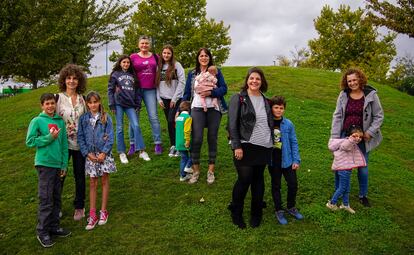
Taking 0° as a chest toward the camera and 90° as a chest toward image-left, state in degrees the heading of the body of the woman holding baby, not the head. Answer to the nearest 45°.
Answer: approximately 0°

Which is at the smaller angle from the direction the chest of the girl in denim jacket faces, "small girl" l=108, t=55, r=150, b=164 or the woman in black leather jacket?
the woman in black leather jacket

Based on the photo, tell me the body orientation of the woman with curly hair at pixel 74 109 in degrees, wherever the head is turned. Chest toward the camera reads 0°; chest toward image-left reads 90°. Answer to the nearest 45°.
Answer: approximately 0°

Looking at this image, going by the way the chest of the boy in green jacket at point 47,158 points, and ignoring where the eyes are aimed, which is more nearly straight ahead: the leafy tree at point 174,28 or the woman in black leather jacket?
the woman in black leather jacket

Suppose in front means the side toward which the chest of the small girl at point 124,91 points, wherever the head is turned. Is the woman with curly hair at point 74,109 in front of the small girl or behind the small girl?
in front

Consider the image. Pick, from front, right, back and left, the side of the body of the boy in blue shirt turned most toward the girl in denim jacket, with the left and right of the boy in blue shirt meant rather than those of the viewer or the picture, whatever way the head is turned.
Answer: right

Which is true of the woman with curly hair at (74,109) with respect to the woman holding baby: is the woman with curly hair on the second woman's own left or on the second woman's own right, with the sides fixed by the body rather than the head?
on the second woman's own right

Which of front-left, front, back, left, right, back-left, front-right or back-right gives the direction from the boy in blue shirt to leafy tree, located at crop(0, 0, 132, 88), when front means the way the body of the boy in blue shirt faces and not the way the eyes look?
back-right

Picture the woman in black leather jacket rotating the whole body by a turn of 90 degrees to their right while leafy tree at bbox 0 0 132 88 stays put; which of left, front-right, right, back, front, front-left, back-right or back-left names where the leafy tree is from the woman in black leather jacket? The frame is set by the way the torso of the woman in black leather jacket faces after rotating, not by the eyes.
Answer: right
